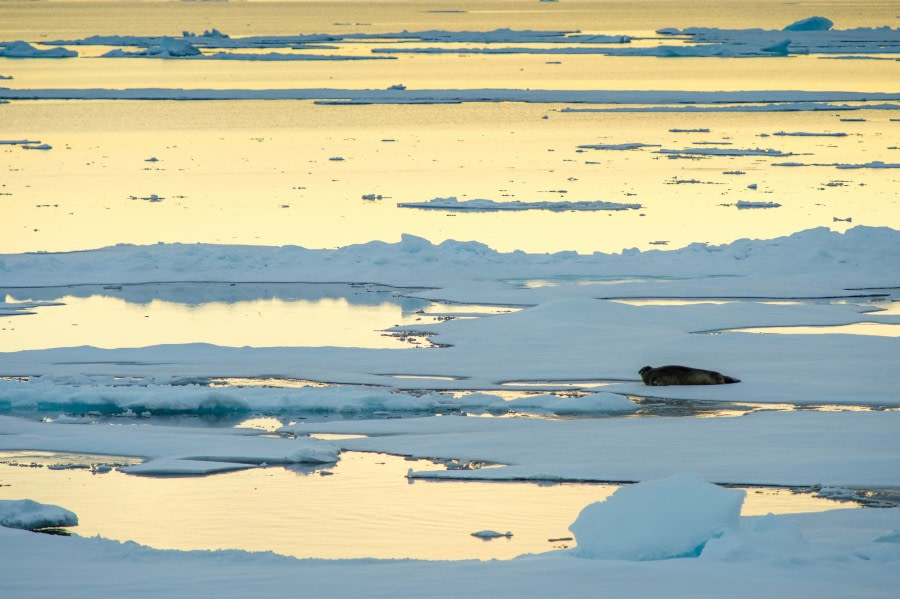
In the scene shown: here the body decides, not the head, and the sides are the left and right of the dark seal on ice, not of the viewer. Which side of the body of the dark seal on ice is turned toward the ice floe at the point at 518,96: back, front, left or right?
right

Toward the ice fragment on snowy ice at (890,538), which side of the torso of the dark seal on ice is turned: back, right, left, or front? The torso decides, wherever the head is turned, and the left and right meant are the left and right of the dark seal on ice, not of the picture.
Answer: left

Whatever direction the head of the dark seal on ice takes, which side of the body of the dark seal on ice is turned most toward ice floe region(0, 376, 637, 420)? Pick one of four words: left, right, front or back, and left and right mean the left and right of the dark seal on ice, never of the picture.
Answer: front

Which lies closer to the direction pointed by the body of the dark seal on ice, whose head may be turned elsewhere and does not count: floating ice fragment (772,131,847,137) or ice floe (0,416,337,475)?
the ice floe

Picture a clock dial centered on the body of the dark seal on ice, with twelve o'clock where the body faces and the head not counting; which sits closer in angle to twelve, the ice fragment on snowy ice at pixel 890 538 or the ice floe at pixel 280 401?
the ice floe

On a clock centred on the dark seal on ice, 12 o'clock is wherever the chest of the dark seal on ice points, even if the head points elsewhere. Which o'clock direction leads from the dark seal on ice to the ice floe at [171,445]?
The ice floe is roughly at 11 o'clock from the dark seal on ice.

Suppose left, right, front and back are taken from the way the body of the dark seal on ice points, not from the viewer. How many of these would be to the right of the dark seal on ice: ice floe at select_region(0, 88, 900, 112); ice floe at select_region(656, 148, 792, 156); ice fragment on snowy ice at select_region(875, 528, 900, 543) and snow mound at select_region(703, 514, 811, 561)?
2

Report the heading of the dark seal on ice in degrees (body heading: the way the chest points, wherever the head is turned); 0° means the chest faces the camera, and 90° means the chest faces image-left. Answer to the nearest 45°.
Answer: approximately 90°

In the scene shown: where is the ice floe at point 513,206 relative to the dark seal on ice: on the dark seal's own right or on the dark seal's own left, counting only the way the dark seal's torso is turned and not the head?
on the dark seal's own right

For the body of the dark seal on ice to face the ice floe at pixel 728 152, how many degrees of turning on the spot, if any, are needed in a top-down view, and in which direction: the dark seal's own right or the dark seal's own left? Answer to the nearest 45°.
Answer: approximately 90° to the dark seal's own right

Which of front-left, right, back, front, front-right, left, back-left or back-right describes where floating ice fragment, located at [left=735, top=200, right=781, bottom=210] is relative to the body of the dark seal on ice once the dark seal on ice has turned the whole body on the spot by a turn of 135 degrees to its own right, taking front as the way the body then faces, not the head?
front-left

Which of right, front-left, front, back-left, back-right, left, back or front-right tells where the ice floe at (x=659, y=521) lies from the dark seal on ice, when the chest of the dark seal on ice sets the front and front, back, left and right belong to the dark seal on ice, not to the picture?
left

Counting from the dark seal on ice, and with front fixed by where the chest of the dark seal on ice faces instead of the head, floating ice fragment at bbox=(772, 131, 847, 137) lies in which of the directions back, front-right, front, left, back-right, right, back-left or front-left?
right

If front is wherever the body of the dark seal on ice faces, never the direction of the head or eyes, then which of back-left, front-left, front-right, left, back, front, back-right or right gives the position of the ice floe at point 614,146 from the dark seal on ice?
right

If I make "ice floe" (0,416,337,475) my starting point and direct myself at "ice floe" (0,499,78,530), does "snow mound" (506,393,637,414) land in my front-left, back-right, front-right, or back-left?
back-left

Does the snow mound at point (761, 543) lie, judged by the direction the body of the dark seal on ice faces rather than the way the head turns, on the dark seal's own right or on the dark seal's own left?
on the dark seal's own left
